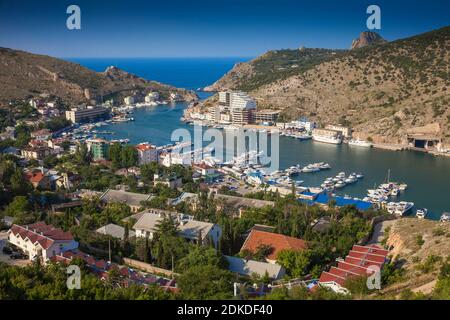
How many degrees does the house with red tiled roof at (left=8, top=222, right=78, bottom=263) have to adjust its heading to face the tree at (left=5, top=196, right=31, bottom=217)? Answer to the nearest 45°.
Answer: approximately 135° to its right

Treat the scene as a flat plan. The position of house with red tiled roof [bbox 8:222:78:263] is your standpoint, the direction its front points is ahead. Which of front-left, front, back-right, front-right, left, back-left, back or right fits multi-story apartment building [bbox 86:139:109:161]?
back-right

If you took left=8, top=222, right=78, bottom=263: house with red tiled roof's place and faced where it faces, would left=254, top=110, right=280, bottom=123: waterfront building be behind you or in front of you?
behind

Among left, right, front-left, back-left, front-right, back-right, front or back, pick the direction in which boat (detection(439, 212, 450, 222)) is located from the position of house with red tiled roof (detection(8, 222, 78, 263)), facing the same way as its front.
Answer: back-left

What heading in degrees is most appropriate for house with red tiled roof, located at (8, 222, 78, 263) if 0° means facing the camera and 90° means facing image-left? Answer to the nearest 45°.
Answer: approximately 45°

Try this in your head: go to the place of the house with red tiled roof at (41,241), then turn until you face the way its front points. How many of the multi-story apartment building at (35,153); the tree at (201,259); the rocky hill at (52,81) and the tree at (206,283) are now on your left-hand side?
2

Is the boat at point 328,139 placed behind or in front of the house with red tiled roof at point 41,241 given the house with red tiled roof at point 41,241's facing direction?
behind

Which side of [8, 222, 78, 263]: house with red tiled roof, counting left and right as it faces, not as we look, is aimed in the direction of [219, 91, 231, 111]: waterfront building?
back

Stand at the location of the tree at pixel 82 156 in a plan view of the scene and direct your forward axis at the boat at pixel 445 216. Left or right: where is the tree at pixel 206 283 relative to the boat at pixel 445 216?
right

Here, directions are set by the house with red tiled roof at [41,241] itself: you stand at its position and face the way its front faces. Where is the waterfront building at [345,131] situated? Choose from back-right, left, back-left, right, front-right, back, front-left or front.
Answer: back

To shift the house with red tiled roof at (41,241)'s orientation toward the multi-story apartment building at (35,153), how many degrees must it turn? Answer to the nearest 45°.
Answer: approximately 135° to its right

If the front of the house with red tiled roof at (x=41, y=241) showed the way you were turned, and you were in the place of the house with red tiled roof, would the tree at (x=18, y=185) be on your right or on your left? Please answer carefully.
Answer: on your right
